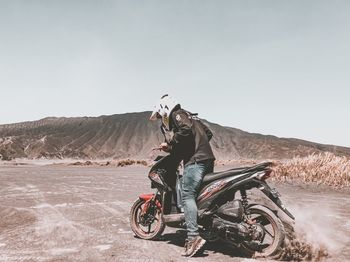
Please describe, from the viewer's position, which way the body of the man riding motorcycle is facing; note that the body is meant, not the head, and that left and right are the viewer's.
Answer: facing to the left of the viewer
